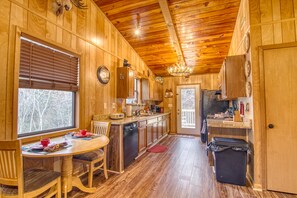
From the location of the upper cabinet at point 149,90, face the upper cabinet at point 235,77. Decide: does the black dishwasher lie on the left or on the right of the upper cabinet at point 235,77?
right

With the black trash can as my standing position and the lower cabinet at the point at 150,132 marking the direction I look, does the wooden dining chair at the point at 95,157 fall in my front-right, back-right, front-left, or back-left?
front-left

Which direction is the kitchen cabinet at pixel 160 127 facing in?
to the viewer's right

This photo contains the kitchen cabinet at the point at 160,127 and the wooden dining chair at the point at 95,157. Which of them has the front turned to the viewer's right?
the kitchen cabinet

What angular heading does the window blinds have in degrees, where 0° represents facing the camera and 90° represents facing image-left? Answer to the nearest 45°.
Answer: approximately 315°

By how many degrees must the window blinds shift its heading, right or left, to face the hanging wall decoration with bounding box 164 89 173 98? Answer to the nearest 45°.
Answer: approximately 90° to its left

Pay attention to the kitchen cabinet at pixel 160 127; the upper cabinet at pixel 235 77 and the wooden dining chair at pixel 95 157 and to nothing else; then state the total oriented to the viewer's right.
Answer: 1

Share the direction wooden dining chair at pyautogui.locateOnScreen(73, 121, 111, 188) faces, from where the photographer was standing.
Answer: facing the viewer and to the left of the viewer

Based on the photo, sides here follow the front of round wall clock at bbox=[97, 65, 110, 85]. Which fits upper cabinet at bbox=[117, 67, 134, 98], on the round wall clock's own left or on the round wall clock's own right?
on the round wall clock's own left

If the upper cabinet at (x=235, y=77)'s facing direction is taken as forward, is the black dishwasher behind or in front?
in front

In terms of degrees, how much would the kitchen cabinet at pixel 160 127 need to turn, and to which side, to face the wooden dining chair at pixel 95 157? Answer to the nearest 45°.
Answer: approximately 90° to its right

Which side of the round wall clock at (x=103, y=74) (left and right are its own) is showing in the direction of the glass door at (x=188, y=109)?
left

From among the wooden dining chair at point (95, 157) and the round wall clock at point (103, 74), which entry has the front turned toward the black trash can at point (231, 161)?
the round wall clock

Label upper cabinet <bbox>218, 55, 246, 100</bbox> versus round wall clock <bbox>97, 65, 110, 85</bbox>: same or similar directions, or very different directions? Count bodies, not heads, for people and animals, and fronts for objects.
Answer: very different directions

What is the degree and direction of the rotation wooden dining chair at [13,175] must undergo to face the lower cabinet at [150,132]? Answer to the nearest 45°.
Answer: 0° — it already faces it

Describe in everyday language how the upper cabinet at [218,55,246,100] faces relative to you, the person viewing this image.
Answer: facing to the left of the viewer

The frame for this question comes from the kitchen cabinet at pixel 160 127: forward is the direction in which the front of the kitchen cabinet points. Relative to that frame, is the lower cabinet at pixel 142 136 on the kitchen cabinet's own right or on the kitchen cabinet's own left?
on the kitchen cabinet's own right
